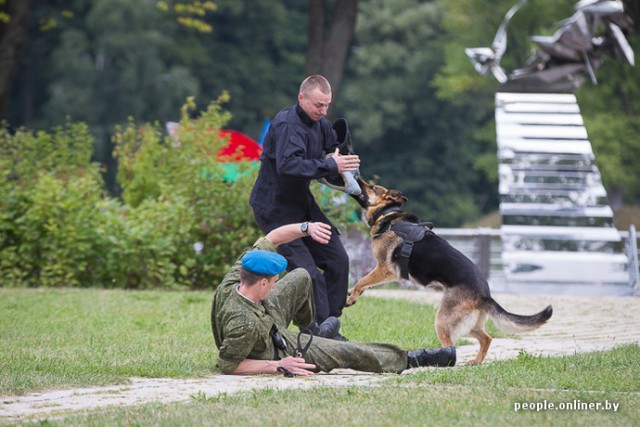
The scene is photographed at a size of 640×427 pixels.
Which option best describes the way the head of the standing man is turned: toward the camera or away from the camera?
toward the camera

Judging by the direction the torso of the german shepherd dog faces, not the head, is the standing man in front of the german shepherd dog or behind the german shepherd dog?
in front

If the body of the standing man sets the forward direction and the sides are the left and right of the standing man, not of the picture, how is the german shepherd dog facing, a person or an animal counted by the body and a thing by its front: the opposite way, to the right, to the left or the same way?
the opposite way

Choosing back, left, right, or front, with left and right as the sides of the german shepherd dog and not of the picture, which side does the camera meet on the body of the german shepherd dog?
left

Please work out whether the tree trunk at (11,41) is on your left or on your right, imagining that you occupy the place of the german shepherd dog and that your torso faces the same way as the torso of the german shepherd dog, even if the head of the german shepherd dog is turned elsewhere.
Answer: on your right

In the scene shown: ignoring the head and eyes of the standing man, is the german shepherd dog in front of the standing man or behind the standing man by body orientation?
in front

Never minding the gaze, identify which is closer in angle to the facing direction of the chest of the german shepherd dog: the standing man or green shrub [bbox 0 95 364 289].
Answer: the standing man

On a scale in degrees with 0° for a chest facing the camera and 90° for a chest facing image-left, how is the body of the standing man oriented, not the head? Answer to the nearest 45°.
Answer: approximately 270°

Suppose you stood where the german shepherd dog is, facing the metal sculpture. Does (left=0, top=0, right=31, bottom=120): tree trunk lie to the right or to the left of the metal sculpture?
left

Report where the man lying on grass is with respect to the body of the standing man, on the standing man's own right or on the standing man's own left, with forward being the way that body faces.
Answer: on the standing man's own right

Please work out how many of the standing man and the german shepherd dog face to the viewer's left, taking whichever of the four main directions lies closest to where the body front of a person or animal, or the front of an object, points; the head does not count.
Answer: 1
